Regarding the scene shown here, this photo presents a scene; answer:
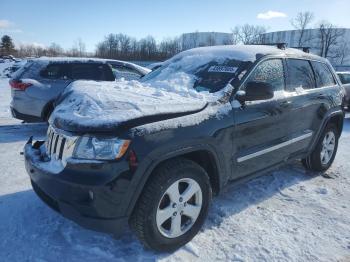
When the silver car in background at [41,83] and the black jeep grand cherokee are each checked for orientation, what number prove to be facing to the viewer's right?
1

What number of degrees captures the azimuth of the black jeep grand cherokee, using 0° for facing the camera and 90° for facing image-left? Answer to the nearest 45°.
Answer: approximately 45°

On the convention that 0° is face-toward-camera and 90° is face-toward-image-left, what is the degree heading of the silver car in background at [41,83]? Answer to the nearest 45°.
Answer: approximately 270°

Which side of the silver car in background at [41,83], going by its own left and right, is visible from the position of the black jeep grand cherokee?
right

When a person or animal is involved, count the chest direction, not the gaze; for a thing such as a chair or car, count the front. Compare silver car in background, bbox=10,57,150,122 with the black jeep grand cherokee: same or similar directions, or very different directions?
very different directions

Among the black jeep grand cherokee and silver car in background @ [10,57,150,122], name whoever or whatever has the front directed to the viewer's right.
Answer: the silver car in background

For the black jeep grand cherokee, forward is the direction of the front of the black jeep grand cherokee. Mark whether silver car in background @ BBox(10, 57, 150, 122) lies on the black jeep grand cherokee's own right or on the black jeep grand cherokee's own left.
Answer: on the black jeep grand cherokee's own right
